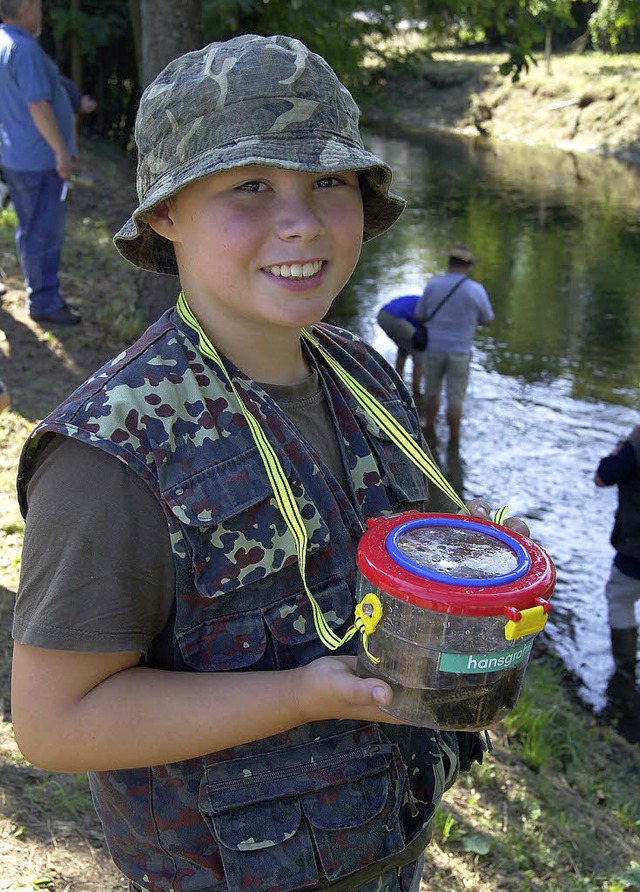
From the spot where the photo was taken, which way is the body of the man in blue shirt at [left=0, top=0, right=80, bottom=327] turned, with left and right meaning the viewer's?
facing to the right of the viewer

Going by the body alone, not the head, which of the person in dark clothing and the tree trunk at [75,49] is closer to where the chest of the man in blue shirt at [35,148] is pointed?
the person in dark clothing

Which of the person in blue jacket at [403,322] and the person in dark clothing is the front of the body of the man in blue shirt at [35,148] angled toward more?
the person in blue jacket

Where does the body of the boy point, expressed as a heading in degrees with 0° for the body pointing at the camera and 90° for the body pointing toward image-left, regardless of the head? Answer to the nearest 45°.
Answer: approximately 315°

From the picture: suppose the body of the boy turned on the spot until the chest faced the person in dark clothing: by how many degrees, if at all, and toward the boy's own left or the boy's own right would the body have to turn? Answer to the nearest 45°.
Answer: approximately 90° to the boy's own left

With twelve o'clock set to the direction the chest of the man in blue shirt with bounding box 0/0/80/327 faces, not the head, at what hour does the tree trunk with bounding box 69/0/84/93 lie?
The tree trunk is roughly at 9 o'clock from the man in blue shirt.

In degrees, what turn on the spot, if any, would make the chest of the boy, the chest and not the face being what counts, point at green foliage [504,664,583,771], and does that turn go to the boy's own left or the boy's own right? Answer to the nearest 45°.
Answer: approximately 90° to the boy's own left

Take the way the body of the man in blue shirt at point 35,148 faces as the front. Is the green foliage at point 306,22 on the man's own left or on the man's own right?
on the man's own left

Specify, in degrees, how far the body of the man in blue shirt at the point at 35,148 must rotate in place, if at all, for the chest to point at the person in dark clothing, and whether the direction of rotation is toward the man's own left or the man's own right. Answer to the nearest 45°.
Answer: approximately 45° to the man's own right

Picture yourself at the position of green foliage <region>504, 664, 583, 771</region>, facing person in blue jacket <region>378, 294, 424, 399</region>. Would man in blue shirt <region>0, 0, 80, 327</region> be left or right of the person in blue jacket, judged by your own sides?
left
